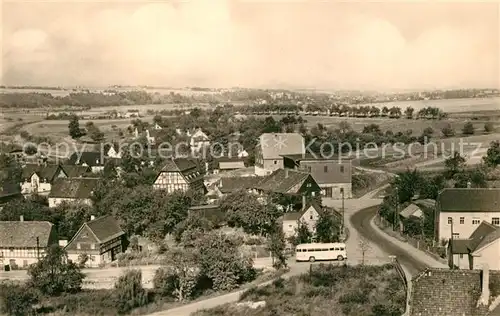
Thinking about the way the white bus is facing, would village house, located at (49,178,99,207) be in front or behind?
behind

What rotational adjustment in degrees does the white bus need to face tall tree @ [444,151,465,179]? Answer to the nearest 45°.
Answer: approximately 45° to its left

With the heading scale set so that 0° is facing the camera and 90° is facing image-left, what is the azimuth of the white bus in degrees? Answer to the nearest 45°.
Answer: approximately 270°

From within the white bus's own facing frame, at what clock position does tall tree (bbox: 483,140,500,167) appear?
The tall tree is roughly at 10 o'clock from the white bus.

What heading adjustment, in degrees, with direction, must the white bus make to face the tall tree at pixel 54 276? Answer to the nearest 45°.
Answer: approximately 180°

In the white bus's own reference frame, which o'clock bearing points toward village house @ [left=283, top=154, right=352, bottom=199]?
The village house is roughly at 9 o'clock from the white bus.

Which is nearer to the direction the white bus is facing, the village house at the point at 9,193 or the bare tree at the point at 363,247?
the bare tree

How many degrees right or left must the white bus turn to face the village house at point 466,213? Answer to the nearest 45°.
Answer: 0° — it already faces it

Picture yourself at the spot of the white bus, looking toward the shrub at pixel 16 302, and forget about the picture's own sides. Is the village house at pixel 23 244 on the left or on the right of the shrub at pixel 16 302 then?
right

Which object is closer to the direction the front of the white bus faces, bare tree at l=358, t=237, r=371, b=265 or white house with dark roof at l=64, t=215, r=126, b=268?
the bare tree
